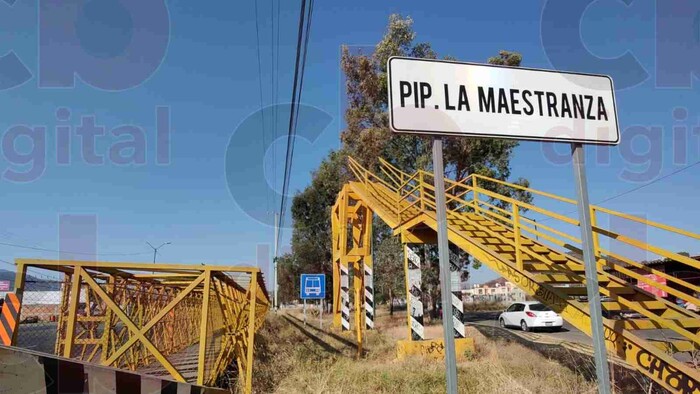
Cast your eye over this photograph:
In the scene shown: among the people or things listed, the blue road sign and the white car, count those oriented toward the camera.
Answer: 1

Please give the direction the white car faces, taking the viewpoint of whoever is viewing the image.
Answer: facing away from the viewer and to the left of the viewer

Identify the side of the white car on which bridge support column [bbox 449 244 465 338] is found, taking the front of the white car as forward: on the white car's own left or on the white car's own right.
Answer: on the white car's own left

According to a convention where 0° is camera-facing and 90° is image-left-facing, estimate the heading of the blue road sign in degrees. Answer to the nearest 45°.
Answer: approximately 0°
